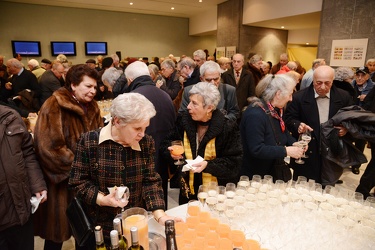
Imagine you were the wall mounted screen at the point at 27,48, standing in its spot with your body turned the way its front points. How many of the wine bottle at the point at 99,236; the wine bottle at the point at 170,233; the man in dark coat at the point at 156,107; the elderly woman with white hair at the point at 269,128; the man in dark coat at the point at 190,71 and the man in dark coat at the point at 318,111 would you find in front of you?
6

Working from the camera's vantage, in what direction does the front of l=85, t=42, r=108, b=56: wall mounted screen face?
facing the viewer

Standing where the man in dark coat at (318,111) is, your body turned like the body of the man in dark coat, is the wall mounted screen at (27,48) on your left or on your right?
on your right

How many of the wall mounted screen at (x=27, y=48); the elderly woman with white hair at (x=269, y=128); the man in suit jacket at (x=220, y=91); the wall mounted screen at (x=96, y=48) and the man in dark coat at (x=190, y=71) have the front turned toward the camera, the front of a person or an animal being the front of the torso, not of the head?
3

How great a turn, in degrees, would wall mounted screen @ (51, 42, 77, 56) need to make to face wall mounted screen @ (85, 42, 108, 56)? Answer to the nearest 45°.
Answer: approximately 90° to its left

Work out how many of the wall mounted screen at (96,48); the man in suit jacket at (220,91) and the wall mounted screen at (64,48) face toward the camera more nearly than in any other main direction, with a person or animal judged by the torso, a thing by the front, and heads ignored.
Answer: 3

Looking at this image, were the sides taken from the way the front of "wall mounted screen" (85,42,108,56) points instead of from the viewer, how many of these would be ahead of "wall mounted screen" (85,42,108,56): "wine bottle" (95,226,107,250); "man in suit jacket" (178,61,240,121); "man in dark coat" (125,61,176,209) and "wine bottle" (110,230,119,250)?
4

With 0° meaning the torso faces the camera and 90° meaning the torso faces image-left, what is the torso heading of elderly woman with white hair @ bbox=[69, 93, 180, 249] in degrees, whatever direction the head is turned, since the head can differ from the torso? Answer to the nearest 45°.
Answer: approximately 315°

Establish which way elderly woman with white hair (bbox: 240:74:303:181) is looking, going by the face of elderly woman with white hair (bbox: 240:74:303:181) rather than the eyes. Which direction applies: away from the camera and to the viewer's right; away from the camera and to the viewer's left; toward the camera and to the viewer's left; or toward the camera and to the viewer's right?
away from the camera and to the viewer's right

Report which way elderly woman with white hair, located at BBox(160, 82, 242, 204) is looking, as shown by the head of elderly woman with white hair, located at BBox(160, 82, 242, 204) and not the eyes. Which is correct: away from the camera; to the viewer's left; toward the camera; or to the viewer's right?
to the viewer's left

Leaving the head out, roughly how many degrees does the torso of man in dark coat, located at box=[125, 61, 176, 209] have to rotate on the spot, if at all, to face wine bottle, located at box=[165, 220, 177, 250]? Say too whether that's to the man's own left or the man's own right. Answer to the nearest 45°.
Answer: approximately 135° to the man's own left

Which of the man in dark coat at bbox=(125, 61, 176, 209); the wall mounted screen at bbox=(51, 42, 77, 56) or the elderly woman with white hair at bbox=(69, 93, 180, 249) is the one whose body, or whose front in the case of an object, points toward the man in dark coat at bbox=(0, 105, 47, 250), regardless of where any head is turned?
the wall mounted screen

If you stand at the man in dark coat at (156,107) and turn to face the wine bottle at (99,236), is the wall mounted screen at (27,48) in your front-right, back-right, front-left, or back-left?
back-right

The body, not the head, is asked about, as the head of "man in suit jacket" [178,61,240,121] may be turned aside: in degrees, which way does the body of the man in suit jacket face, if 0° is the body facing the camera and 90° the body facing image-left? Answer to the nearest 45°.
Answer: approximately 0°
